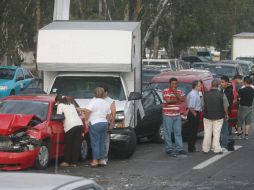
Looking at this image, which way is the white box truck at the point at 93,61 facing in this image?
toward the camera

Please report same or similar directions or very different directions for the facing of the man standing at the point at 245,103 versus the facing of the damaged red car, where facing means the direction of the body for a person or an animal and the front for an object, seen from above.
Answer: very different directions

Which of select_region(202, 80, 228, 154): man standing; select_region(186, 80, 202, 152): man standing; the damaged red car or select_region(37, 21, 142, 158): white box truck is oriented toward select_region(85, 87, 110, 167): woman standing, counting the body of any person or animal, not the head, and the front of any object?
the white box truck

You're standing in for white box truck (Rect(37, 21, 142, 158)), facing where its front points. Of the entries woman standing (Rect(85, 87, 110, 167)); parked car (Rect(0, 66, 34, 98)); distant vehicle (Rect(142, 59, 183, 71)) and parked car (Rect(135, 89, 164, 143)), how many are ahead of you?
1

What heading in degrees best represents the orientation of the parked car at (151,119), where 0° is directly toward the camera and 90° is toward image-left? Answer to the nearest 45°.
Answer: approximately 45°

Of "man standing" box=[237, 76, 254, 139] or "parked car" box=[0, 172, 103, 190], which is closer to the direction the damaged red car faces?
the parked car

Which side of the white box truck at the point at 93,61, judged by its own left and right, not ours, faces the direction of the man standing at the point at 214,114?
left

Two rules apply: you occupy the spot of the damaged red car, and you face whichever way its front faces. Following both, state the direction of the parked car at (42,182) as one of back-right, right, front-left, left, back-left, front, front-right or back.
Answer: front-left

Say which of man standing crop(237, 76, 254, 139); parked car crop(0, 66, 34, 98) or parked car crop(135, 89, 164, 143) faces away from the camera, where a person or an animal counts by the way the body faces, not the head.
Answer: the man standing

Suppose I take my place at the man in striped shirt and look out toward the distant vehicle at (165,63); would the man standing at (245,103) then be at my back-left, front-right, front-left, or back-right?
front-right
